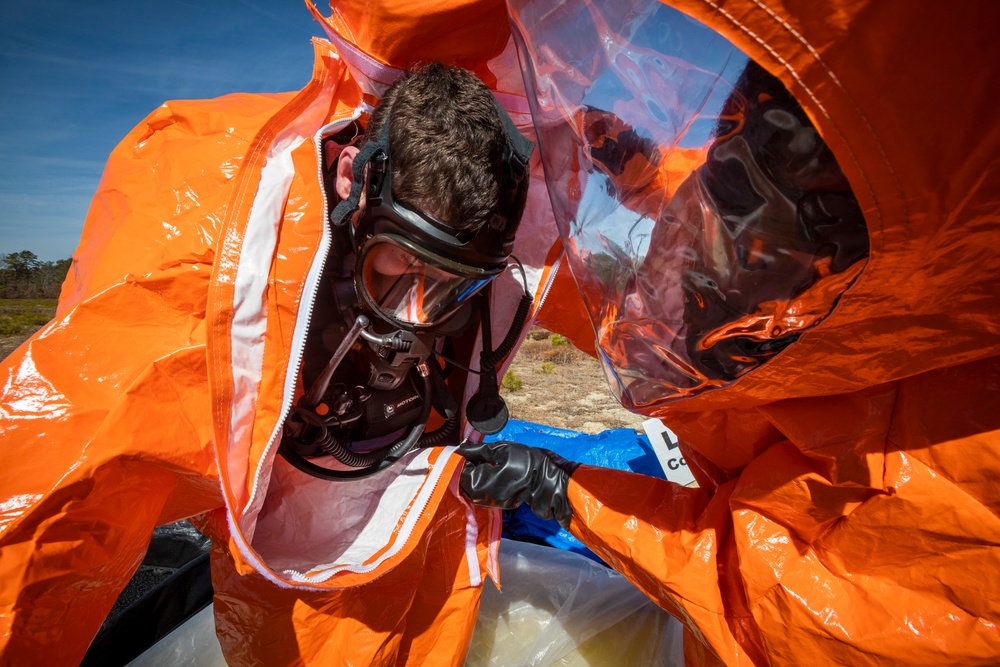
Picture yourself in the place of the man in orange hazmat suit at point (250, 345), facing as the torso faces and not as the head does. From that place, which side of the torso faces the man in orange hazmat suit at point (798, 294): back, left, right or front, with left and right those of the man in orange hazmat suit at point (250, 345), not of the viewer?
front

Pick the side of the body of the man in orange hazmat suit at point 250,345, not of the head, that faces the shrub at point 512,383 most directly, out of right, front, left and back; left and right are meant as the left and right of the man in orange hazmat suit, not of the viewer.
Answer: left

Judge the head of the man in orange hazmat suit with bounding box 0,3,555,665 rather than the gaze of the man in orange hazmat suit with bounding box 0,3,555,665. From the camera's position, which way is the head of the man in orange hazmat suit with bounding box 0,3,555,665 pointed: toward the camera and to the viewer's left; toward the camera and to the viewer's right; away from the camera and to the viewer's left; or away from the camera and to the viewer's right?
toward the camera and to the viewer's right

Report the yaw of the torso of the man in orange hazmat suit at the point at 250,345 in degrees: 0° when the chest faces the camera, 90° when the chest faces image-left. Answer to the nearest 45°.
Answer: approximately 315°

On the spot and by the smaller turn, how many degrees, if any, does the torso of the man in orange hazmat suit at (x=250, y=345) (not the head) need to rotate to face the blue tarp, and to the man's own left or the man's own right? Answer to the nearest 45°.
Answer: approximately 90° to the man's own left
